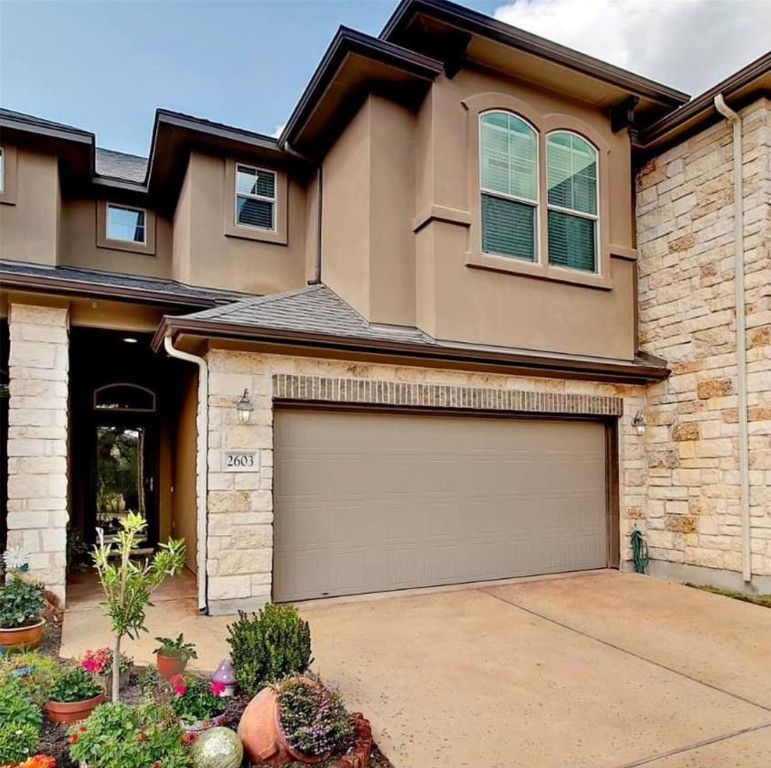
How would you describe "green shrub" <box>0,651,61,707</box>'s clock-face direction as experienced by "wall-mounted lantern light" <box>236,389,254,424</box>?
The green shrub is roughly at 1 o'clock from the wall-mounted lantern light.

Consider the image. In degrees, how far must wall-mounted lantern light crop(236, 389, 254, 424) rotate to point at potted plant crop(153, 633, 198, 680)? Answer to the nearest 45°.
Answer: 0° — it already faces it

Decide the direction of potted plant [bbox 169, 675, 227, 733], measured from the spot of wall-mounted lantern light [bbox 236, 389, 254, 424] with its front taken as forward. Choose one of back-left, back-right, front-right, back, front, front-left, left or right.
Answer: front

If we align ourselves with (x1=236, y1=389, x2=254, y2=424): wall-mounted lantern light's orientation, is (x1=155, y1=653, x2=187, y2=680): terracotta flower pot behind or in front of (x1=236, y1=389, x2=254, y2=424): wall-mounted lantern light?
in front

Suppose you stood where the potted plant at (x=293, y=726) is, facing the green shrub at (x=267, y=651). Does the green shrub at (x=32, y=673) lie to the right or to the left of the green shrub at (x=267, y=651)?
left

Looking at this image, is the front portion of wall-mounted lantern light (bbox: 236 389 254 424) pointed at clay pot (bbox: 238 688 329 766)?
yes

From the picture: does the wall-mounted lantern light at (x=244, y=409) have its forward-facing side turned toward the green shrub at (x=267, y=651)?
yes

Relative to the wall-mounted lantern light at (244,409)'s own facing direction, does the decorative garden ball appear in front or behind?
in front

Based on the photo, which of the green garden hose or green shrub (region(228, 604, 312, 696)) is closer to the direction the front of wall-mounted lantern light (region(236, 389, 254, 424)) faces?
the green shrub

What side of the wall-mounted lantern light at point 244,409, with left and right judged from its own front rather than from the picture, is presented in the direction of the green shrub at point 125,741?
front

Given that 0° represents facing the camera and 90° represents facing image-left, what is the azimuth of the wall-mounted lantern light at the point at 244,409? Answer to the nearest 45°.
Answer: approximately 0°

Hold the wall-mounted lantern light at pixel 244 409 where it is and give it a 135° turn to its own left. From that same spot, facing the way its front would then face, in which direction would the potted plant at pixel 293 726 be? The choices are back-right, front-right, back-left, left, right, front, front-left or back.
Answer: back-right

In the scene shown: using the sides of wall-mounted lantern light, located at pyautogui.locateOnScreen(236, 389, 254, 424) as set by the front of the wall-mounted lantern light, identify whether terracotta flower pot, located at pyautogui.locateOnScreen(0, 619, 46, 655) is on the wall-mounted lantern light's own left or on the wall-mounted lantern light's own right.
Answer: on the wall-mounted lantern light's own right
